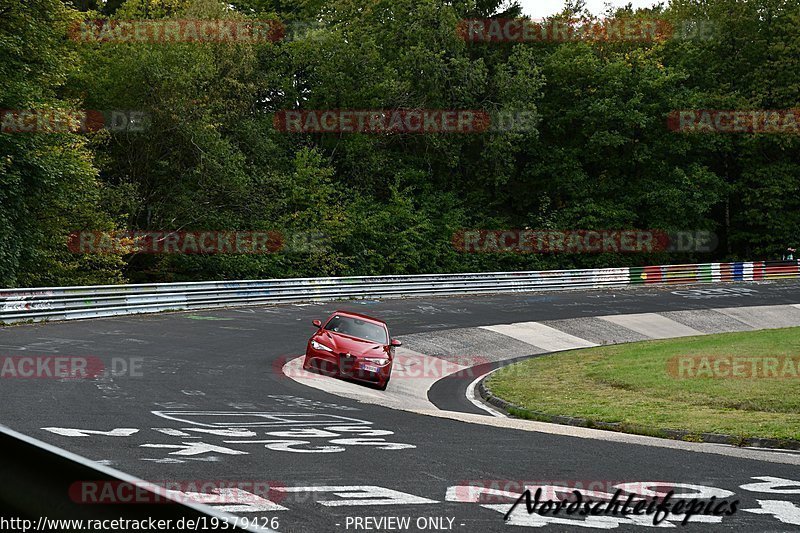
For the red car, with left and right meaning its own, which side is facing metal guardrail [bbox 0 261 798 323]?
back

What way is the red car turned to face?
toward the camera
